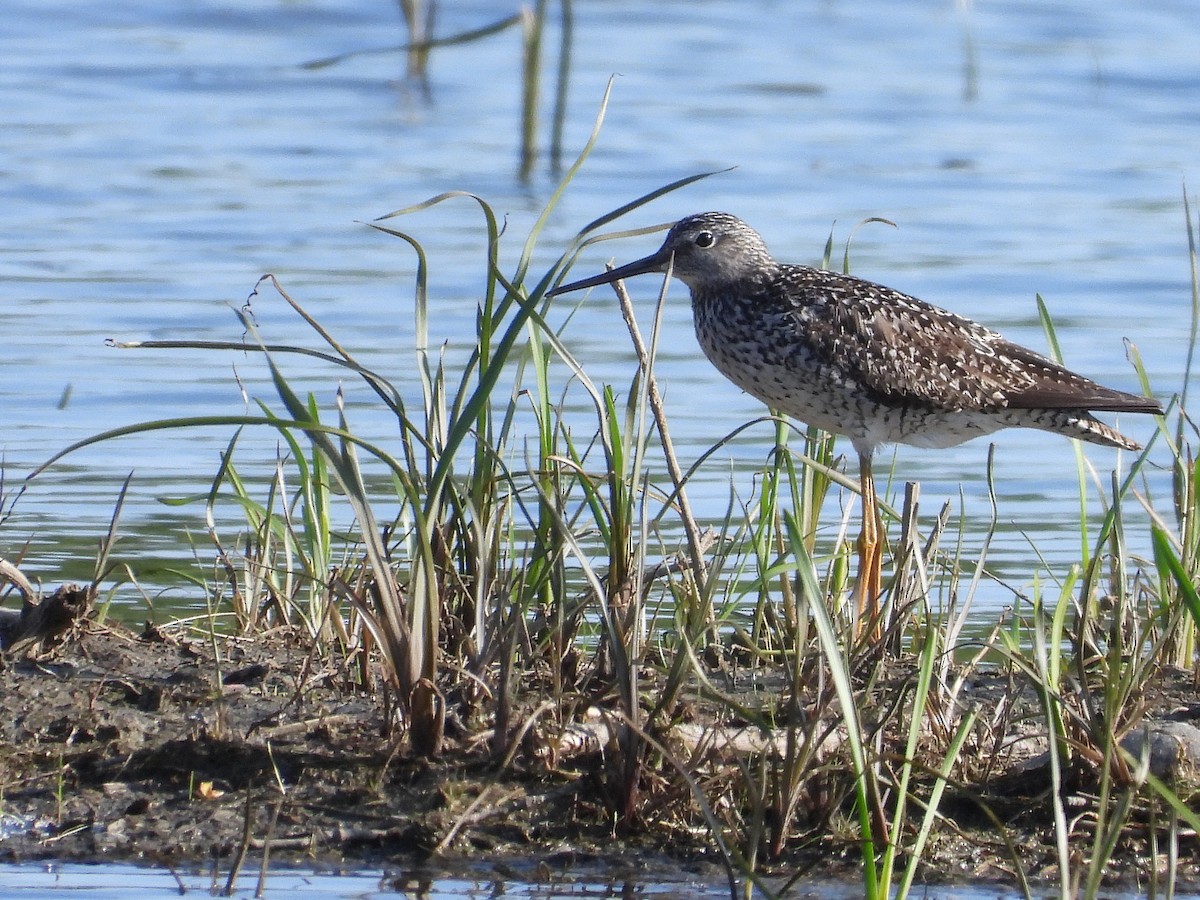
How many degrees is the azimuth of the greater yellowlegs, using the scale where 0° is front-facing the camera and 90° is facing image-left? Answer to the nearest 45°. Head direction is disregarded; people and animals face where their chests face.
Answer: approximately 90°
